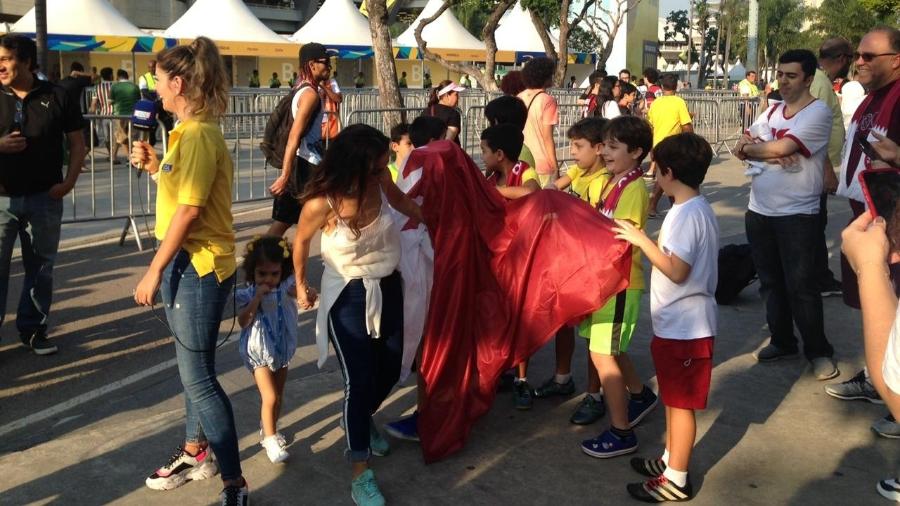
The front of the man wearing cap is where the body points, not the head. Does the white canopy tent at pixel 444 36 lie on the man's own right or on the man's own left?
on the man's own left

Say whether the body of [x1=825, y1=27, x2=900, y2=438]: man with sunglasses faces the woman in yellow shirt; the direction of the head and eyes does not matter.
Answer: yes

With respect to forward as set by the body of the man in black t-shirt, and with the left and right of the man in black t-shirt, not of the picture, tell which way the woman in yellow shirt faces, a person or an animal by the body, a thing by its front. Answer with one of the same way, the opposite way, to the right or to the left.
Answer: to the right

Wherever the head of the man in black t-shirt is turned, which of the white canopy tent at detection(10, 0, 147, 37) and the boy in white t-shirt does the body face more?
the boy in white t-shirt

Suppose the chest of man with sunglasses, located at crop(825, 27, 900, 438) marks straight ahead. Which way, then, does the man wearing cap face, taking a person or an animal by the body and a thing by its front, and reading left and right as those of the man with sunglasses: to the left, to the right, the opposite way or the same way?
the opposite way

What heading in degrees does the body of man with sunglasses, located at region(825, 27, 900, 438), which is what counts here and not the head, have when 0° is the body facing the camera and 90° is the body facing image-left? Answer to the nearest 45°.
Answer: approximately 45°

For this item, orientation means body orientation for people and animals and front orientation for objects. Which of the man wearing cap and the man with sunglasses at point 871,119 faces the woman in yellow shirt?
the man with sunglasses

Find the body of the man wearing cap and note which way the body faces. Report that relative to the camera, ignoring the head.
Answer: to the viewer's right

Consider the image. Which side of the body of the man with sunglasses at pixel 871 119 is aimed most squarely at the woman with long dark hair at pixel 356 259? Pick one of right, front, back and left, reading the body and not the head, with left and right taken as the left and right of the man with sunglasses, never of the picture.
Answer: front

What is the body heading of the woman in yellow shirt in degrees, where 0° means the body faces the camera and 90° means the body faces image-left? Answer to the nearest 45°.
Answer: approximately 90°

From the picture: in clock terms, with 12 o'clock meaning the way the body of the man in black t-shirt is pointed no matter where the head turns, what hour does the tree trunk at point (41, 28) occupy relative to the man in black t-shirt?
The tree trunk is roughly at 6 o'clock from the man in black t-shirt.

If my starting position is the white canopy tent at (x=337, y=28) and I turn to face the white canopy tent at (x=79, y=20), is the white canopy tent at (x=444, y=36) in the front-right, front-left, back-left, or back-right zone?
back-left
